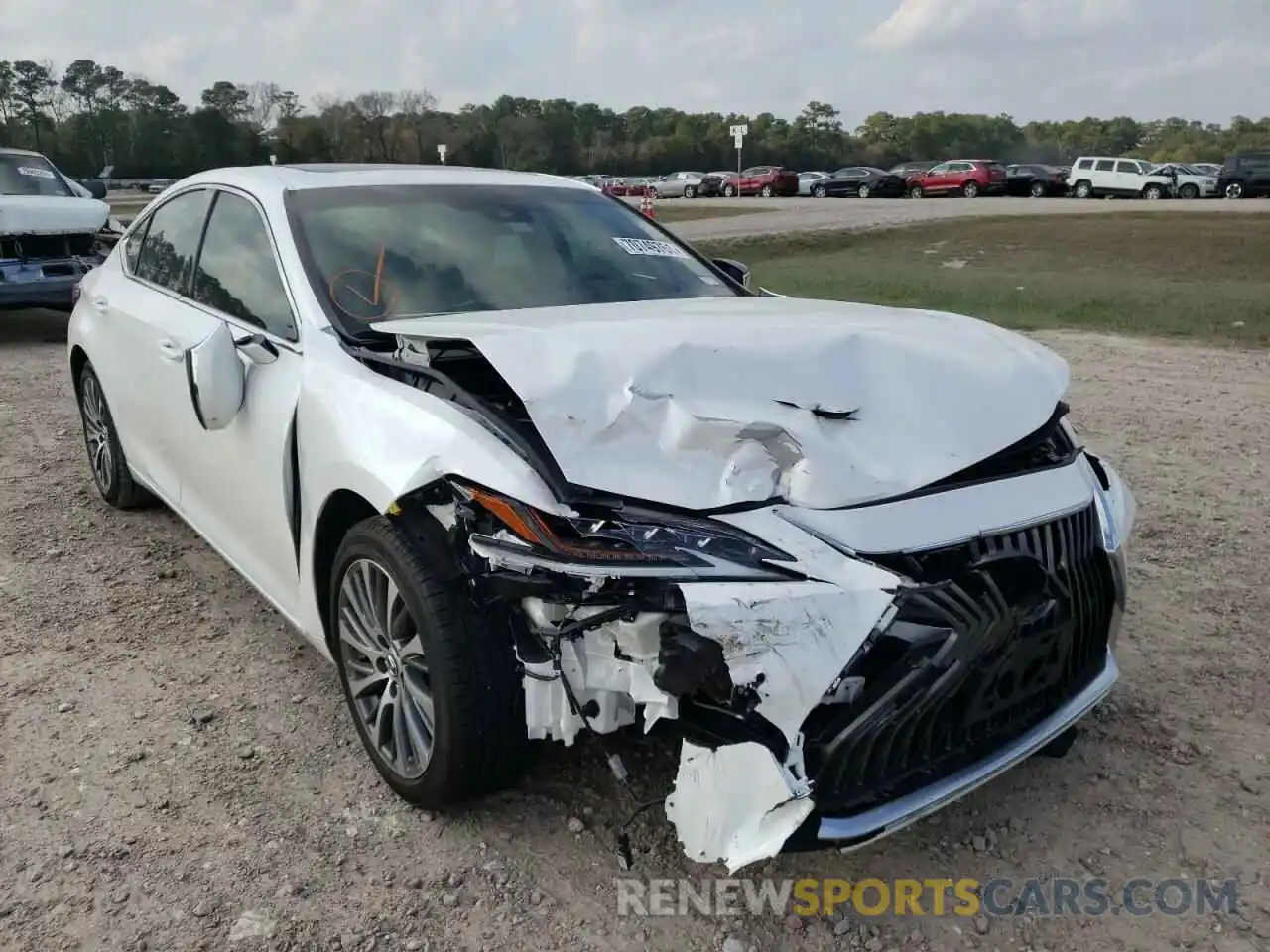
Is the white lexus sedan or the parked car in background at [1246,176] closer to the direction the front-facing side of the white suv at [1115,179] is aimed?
the parked car in background

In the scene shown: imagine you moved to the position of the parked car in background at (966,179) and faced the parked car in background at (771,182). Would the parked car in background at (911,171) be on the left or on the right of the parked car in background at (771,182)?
right

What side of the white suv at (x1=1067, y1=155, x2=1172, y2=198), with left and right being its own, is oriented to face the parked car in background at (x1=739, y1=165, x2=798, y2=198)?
back

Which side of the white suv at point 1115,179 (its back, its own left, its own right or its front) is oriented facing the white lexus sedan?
right

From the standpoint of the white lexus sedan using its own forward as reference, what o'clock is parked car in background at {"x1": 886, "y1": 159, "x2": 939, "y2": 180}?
The parked car in background is roughly at 8 o'clock from the white lexus sedan.

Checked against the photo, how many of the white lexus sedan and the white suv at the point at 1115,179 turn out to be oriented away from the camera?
0

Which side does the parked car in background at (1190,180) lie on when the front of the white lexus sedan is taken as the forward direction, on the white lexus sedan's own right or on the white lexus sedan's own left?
on the white lexus sedan's own left

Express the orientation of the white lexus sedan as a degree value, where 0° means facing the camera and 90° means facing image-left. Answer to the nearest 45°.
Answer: approximately 315°

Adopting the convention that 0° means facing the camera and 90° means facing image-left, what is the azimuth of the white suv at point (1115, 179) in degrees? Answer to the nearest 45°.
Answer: approximately 270°

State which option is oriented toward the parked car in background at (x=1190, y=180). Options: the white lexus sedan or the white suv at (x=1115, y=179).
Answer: the white suv

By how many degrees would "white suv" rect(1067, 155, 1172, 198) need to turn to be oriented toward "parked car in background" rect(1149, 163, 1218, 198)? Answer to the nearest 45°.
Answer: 0° — it already faces it

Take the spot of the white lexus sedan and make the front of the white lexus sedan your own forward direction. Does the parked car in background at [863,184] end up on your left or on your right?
on your left

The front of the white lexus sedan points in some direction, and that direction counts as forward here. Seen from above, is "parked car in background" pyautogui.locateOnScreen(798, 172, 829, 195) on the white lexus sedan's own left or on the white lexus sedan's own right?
on the white lexus sedan's own left
